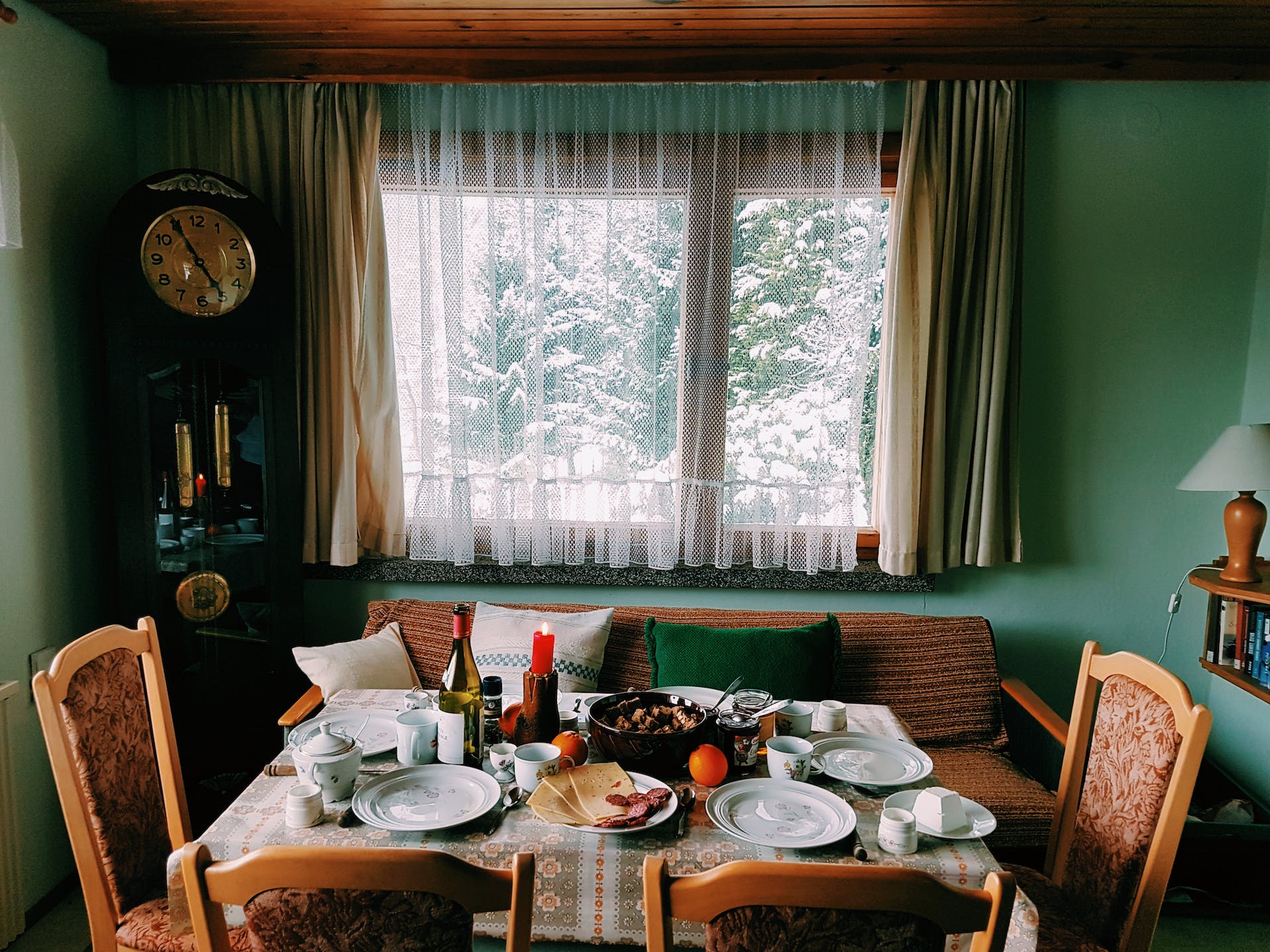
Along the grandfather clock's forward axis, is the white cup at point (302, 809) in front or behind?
in front

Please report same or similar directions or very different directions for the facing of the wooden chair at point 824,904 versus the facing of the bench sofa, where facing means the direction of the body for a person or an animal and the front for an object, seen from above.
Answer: very different directions

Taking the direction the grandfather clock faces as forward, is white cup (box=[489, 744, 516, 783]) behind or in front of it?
in front

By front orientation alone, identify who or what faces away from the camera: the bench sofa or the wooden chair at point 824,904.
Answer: the wooden chair

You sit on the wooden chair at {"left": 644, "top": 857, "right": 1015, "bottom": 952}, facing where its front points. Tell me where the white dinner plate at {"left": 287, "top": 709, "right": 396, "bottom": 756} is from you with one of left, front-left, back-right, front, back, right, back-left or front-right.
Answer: front-left

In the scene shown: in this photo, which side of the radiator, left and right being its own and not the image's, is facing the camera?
right

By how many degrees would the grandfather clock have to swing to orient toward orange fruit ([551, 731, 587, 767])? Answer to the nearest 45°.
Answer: approximately 45° to its left

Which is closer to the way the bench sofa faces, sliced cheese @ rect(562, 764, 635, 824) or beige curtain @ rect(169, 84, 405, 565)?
the sliced cheese

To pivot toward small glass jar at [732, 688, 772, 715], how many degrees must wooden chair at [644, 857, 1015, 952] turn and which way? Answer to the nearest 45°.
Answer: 0° — it already faces it

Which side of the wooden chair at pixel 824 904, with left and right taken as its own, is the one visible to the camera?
back

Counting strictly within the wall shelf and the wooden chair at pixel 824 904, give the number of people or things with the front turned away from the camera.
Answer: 1

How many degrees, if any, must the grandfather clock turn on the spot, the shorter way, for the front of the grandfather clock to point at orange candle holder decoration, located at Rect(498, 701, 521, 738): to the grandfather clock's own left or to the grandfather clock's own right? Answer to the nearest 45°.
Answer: approximately 45° to the grandfather clock's own left
